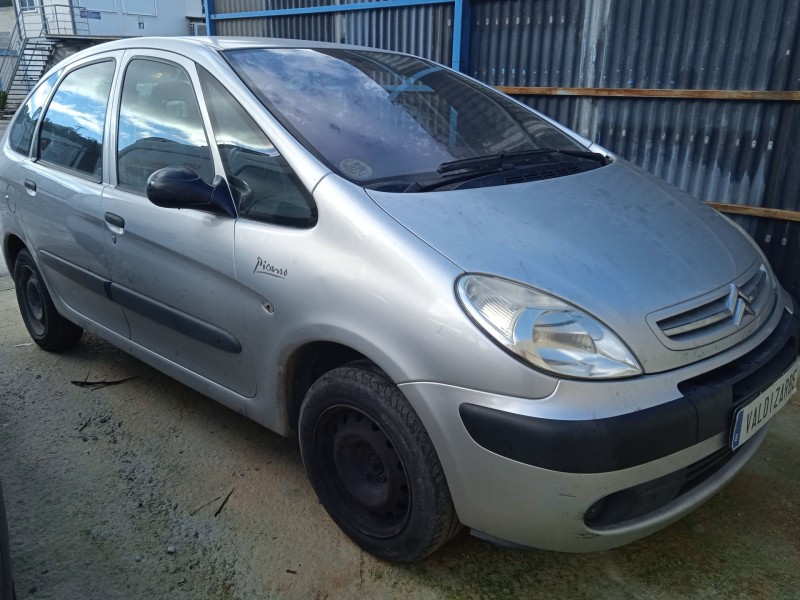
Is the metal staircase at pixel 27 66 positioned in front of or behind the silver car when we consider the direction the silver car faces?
behind

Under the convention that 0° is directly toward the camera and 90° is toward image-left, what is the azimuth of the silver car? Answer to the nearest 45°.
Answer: approximately 315°

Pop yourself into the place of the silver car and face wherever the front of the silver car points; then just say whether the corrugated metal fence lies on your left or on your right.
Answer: on your left

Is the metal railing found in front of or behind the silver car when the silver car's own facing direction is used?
behind
